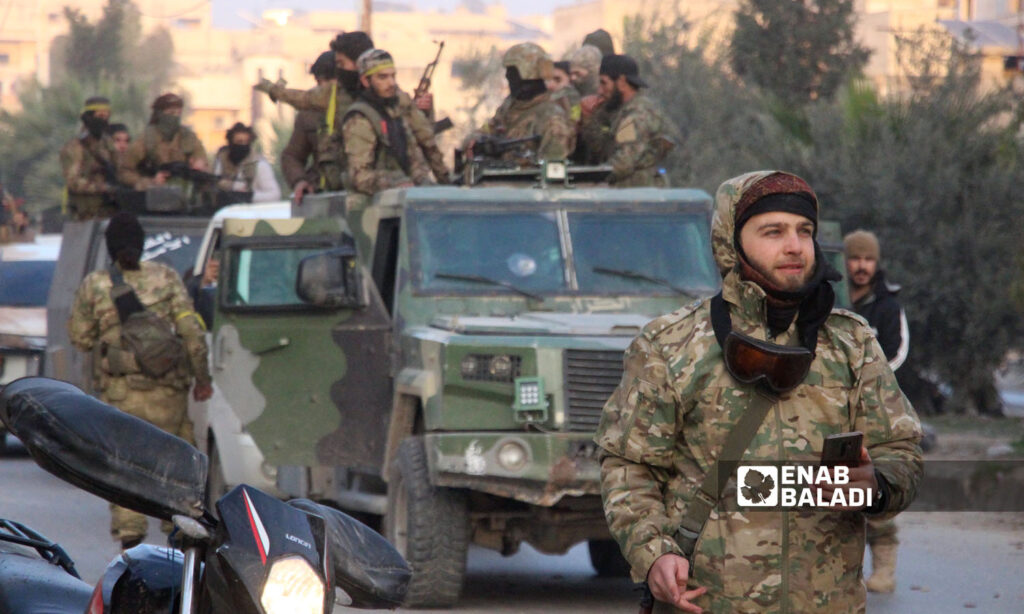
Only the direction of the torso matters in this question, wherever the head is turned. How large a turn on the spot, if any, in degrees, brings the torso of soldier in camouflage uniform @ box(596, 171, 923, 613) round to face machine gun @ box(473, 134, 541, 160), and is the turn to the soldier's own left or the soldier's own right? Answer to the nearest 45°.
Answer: approximately 135° to the soldier's own left

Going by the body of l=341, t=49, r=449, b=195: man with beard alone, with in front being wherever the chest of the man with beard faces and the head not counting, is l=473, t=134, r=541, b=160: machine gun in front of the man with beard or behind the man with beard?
in front

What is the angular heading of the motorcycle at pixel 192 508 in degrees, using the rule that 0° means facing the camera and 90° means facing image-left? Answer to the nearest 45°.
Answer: approximately 315°

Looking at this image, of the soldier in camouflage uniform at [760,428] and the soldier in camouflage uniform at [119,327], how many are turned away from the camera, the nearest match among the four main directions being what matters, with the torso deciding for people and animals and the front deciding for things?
1

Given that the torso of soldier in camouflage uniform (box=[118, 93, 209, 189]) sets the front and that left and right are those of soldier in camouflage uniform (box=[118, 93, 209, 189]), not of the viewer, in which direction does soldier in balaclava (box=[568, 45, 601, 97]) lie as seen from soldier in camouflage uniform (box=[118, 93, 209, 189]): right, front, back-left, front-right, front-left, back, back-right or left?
front-left

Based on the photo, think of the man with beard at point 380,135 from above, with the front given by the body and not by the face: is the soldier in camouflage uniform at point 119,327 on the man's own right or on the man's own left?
on the man's own right

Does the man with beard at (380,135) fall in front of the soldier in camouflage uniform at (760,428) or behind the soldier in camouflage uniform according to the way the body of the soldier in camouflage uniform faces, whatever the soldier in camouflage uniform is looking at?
behind

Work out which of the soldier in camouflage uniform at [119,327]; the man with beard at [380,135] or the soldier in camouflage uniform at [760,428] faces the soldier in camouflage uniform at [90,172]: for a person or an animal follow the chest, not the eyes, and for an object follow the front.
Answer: the soldier in camouflage uniform at [119,327]

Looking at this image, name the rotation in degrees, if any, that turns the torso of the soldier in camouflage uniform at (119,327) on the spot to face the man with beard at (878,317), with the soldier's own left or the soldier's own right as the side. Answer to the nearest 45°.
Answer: approximately 90° to the soldier's own right

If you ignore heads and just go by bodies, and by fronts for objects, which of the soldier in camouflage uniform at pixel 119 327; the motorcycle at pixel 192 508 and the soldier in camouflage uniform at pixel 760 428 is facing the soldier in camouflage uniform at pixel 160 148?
the soldier in camouflage uniform at pixel 119 327

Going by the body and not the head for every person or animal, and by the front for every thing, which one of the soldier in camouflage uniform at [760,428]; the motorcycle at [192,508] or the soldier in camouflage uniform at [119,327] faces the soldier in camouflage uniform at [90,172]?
the soldier in camouflage uniform at [119,327]

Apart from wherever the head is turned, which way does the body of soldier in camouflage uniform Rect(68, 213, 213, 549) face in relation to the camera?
away from the camera

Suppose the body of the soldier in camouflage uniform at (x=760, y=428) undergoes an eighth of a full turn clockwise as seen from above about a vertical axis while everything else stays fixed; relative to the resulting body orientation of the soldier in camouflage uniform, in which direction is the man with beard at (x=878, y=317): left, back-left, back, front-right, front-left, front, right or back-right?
back

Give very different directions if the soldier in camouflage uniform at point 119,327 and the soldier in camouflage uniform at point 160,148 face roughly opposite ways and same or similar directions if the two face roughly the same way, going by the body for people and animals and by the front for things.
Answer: very different directions
